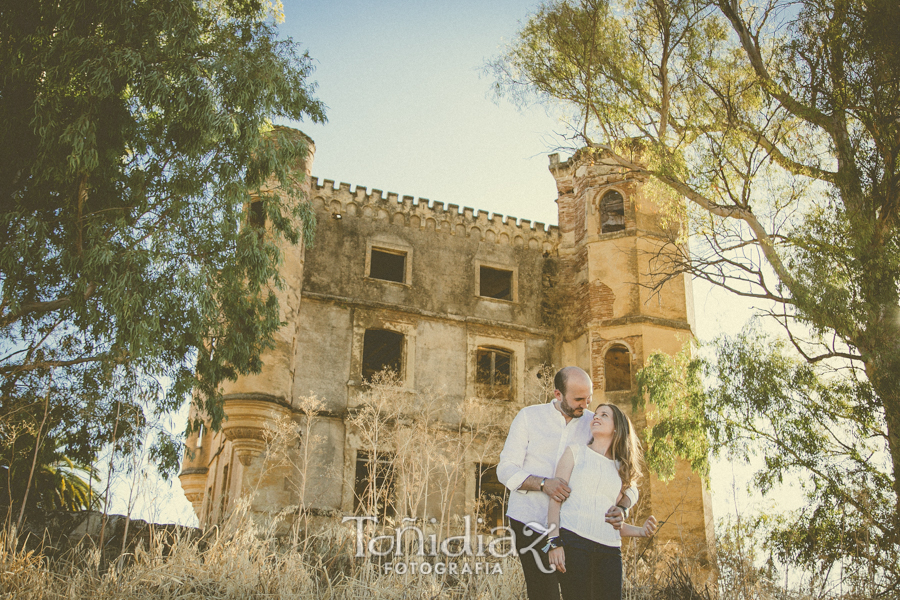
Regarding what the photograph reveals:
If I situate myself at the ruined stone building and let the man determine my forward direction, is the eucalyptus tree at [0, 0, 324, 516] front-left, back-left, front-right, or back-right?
front-right

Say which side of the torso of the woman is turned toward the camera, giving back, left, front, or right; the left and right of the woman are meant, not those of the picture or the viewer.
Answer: front

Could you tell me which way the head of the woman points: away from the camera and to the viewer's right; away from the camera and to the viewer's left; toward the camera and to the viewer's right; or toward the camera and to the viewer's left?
toward the camera and to the viewer's left

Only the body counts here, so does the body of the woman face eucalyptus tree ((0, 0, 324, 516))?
no

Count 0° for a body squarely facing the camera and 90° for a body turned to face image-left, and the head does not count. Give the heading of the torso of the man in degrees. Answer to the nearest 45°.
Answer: approximately 315°

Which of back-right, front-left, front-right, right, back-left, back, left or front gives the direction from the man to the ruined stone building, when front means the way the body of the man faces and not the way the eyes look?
back-left

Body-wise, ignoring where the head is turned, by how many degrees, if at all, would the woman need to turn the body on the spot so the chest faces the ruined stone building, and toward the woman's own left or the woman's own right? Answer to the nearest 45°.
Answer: approximately 180°

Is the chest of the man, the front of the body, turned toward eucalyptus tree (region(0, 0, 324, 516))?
no
